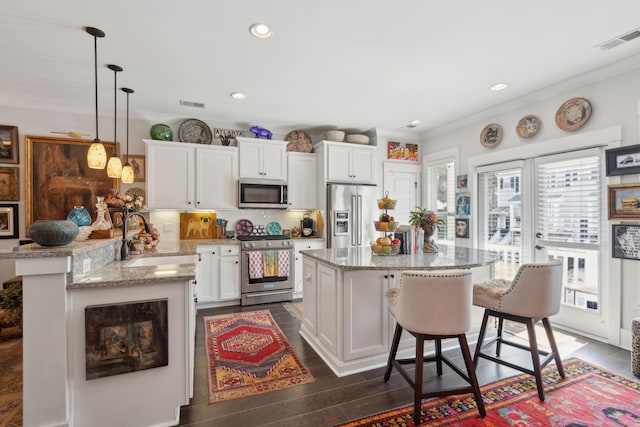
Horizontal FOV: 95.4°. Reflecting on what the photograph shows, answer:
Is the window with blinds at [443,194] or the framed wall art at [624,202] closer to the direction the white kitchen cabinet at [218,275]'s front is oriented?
the framed wall art

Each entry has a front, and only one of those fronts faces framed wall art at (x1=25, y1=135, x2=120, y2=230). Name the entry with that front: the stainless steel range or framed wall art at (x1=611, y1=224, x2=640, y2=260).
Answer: framed wall art at (x1=611, y1=224, x2=640, y2=260)

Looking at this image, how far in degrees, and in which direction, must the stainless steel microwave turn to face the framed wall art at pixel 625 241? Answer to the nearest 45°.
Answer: approximately 45° to its left

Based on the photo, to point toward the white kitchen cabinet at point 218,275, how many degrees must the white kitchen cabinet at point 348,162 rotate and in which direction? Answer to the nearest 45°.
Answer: approximately 45° to its right

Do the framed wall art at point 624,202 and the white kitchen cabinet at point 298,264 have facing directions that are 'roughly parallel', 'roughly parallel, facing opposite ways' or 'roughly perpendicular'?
roughly perpendicular

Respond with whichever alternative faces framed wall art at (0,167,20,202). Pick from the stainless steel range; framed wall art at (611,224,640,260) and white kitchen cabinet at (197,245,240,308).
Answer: framed wall art at (611,224,640,260)

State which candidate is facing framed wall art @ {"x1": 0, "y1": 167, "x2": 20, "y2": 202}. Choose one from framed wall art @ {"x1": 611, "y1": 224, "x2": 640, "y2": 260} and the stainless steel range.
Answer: framed wall art @ {"x1": 611, "y1": 224, "x2": 640, "y2": 260}
